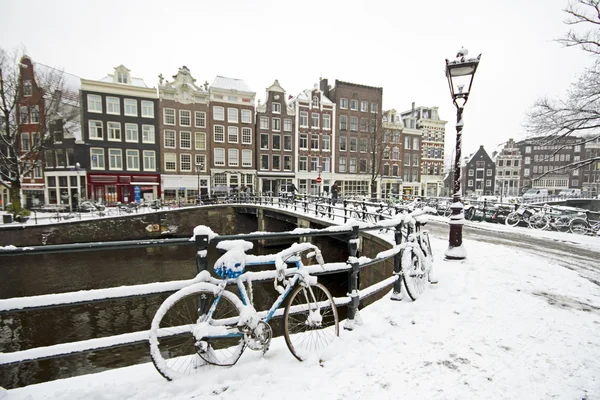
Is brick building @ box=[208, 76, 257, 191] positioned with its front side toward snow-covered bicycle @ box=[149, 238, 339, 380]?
yes

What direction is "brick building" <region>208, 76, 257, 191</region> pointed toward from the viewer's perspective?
toward the camera

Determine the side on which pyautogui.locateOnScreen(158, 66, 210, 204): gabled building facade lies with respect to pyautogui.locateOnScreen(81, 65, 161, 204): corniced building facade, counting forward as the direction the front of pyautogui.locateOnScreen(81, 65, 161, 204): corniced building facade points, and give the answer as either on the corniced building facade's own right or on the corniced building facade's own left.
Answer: on the corniced building facade's own left

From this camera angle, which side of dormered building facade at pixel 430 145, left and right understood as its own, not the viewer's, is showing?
front

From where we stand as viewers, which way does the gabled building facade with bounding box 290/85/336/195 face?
facing the viewer

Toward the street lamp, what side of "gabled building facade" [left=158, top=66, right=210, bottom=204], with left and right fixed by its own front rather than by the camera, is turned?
front

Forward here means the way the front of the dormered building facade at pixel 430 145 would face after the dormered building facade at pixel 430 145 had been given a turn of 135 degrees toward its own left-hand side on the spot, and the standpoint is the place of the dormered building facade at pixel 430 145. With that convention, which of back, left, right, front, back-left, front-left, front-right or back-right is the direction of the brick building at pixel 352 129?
back

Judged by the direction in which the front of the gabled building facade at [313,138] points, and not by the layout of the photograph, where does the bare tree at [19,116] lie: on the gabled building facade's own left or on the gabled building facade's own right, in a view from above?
on the gabled building facade's own right

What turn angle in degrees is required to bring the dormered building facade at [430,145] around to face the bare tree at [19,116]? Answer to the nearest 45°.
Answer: approximately 45° to its right

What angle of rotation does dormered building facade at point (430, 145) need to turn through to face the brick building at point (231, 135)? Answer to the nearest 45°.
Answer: approximately 45° to its right

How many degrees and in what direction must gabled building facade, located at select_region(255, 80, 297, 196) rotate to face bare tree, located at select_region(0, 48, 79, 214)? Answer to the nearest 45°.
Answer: approximately 45° to its right

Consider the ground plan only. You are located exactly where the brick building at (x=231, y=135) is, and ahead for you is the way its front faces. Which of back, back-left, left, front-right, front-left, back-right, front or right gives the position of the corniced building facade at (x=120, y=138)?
right

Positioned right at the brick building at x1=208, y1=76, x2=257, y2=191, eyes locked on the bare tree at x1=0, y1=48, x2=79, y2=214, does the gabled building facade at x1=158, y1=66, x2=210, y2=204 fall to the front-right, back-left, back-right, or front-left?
front-right
